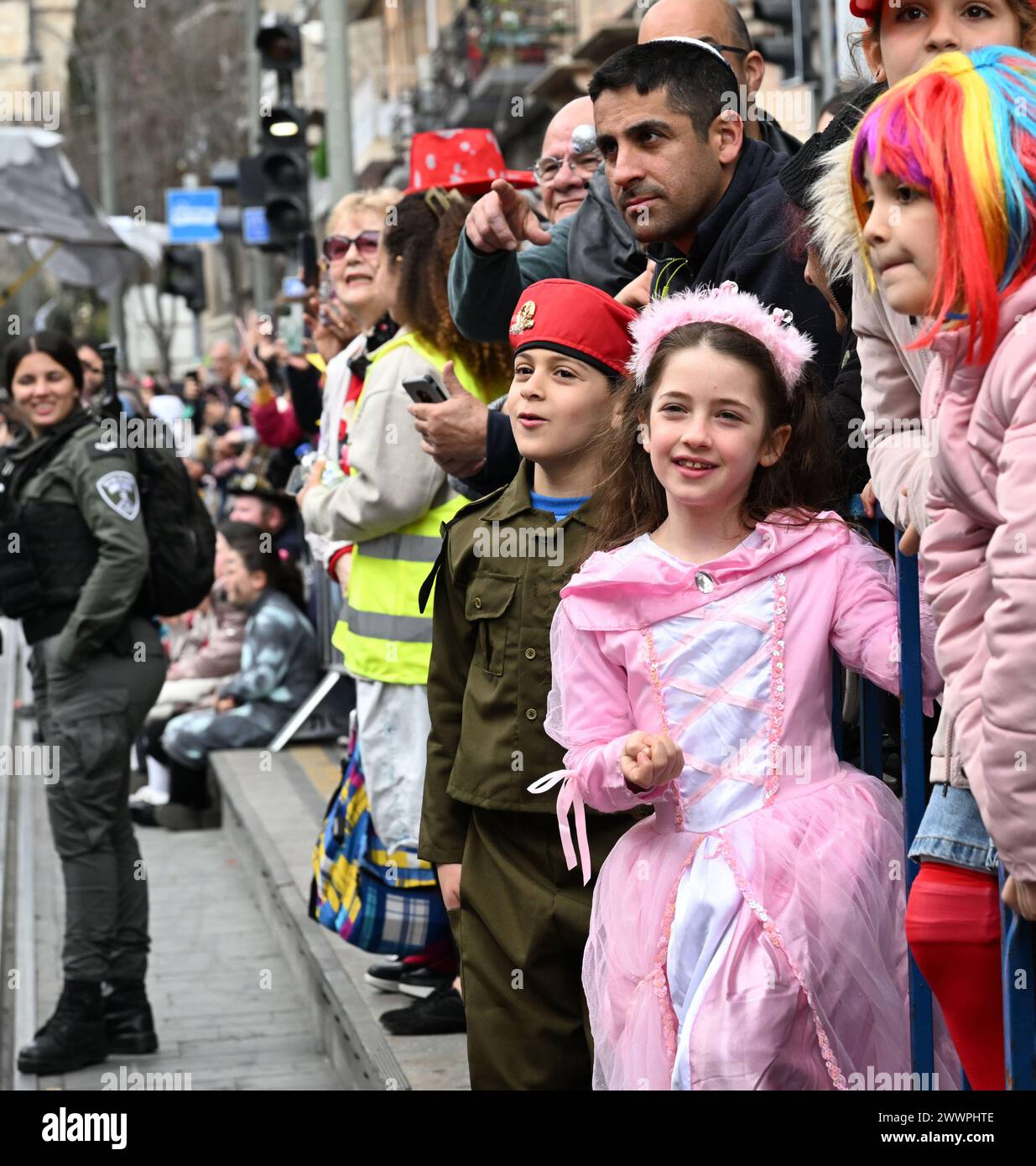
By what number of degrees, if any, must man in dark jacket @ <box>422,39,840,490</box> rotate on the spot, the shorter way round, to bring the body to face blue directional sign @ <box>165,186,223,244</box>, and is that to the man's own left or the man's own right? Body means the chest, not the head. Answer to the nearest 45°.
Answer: approximately 135° to the man's own right

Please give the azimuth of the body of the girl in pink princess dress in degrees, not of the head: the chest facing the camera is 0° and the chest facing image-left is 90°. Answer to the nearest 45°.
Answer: approximately 0°

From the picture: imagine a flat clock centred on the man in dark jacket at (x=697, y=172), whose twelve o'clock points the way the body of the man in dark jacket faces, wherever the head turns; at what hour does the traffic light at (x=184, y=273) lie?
The traffic light is roughly at 4 o'clock from the man in dark jacket.

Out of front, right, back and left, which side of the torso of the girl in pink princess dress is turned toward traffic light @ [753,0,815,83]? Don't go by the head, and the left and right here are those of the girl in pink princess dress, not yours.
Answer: back

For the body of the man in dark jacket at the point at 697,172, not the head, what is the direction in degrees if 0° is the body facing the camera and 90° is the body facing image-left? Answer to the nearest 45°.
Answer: approximately 45°

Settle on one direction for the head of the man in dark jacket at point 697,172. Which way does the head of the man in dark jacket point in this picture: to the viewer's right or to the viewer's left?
to the viewer's left

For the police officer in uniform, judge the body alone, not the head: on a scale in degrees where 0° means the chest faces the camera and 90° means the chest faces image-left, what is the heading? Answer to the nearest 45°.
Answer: approximately 45°
